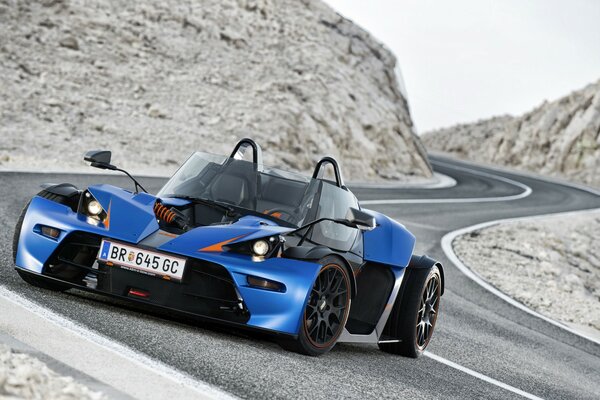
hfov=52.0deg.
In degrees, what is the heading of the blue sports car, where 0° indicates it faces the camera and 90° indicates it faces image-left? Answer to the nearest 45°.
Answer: approximately 45°
